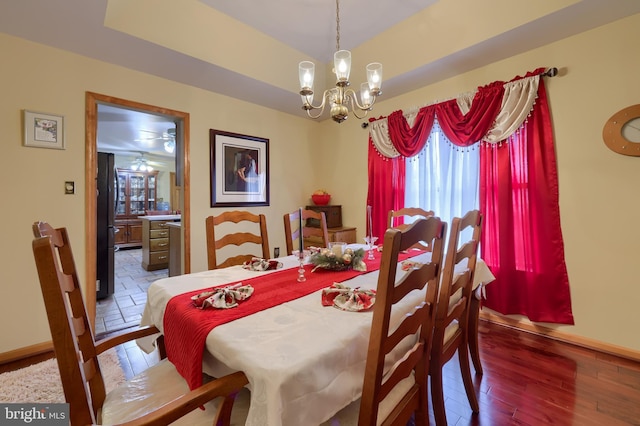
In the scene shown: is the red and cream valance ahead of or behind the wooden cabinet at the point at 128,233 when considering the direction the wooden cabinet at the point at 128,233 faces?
ahead

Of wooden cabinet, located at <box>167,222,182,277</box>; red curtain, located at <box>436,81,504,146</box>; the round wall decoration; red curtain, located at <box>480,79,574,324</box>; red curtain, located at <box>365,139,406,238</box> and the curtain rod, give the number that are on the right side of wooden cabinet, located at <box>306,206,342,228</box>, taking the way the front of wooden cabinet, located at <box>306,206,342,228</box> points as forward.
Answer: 1

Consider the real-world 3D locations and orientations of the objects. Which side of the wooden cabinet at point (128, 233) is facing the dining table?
front

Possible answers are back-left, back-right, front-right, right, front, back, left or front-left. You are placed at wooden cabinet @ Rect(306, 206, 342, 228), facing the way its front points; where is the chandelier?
front

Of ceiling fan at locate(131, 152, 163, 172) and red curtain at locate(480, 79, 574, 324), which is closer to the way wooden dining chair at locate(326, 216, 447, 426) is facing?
the ceiling fan

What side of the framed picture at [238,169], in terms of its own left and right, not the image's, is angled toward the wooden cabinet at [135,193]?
back

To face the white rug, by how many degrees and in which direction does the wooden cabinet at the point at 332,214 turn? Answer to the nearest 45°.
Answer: approximately 45° to its right

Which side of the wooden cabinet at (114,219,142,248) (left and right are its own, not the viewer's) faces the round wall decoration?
front

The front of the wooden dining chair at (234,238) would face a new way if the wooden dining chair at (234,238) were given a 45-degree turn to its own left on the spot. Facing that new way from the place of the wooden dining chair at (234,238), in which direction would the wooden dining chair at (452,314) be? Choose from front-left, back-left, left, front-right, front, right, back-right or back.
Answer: front-right

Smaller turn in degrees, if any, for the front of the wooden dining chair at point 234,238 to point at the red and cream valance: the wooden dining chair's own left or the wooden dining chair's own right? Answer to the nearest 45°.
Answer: approximately 45° to the wooden dining chair's own left

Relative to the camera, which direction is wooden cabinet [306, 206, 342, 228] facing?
toward the camera

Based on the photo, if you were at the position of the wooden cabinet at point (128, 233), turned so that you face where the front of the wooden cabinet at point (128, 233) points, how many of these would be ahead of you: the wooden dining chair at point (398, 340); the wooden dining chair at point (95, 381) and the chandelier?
3

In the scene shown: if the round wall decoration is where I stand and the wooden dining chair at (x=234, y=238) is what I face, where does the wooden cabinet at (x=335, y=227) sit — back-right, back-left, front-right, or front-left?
front-right

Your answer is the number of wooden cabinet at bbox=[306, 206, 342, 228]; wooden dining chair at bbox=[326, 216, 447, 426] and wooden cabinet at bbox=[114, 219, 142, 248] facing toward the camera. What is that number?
2

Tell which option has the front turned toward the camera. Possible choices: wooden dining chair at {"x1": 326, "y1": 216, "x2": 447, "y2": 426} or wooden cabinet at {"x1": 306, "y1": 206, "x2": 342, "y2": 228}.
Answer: the wooden cabinet

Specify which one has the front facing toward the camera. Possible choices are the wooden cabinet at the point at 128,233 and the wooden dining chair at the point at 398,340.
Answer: the wooden cabinet
